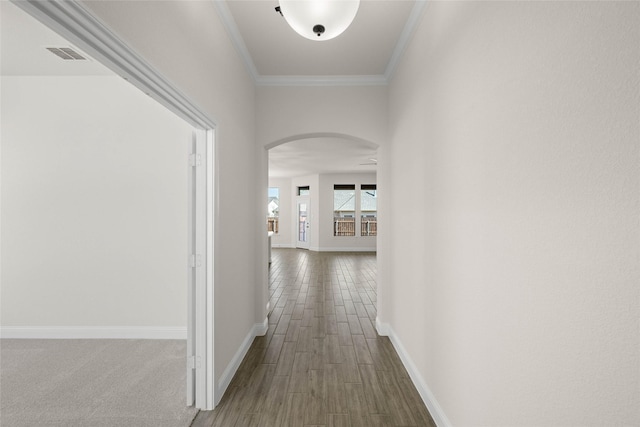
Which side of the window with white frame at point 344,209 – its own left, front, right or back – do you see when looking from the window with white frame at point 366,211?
left

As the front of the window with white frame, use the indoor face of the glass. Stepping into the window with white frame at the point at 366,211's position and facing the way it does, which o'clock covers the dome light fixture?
The dome light fixture is roughly at 12 o'clock from the window with white frame.

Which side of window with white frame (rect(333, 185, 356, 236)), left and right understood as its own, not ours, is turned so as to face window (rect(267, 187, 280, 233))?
right

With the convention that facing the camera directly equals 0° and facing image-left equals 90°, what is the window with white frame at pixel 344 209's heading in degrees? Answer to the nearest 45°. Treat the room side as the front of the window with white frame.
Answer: approximately 0°

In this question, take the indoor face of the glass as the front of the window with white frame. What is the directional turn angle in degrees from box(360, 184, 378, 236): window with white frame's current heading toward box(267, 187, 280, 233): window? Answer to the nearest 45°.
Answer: approximately 90° to its right

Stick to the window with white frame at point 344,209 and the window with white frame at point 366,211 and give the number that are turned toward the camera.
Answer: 2

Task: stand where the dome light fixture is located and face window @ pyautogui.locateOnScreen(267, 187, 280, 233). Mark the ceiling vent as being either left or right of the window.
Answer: left

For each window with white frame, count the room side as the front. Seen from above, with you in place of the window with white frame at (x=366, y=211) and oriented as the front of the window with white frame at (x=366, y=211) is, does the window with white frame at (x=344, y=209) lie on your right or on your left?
on your right
